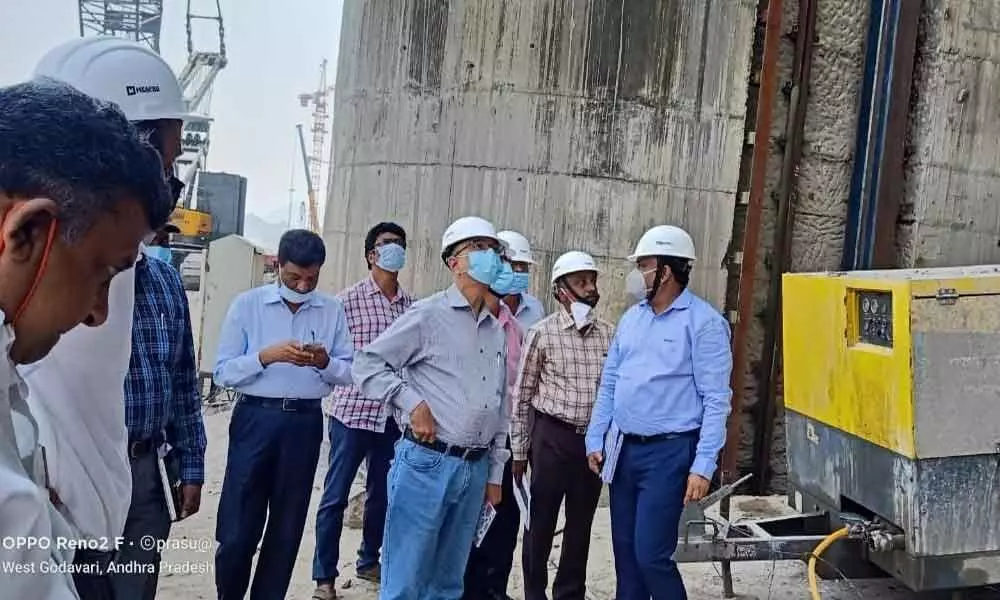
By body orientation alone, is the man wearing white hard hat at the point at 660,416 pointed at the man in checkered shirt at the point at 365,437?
no

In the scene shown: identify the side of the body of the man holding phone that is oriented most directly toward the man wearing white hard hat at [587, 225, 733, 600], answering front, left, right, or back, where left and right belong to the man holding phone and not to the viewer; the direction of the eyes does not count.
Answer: left

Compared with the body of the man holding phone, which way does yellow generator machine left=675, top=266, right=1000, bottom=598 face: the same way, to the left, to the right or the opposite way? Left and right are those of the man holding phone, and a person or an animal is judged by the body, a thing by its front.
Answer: to the right

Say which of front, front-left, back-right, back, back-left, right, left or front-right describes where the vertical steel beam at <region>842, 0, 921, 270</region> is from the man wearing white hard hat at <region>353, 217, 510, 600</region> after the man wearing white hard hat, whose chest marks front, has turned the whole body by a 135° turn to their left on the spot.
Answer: front-right

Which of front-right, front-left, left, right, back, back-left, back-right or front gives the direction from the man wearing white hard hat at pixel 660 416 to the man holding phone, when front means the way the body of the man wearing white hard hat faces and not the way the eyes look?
front-right

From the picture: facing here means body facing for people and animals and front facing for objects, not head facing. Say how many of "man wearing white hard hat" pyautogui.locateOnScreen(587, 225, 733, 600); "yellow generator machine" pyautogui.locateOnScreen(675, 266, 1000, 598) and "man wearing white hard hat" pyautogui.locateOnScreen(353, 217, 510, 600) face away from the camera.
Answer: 0

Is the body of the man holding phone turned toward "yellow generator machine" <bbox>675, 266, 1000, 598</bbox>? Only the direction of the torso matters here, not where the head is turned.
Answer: no

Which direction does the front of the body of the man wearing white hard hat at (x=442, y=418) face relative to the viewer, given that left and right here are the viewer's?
facing the viewer and to the right of the viewer

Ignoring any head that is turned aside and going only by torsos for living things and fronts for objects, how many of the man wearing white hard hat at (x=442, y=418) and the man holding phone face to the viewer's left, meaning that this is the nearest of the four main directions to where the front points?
0

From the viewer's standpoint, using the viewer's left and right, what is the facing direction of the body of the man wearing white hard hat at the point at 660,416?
facing the viewer and to the left of the viewer

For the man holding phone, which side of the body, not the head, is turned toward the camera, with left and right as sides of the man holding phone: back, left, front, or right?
front

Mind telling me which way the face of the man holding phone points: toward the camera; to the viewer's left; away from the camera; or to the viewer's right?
toward the camera

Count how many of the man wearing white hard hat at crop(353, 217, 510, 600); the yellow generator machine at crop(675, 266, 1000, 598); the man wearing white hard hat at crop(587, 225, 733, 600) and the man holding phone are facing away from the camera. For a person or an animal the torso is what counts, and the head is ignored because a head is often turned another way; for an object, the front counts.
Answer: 0
